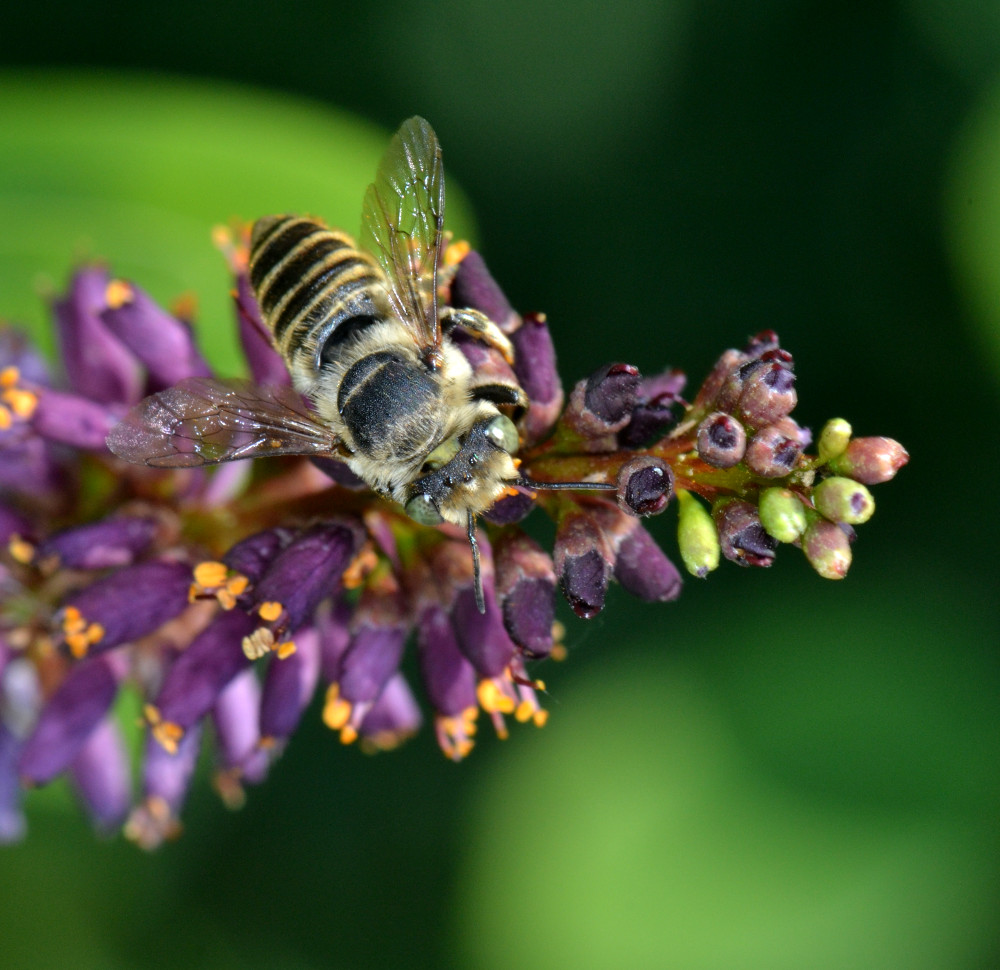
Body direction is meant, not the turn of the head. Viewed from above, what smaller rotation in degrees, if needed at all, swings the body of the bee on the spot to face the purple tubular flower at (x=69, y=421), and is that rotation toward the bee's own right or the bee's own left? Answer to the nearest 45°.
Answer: approximately 135° to the bee's own right

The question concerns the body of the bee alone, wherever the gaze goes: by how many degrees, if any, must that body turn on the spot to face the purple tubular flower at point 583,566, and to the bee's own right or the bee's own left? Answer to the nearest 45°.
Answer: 0° — it already faces it

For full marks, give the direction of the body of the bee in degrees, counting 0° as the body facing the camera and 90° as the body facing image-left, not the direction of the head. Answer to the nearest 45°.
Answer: approximately 315°

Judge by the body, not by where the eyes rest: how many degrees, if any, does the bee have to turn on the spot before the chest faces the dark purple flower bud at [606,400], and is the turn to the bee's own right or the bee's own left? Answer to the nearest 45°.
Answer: approximately 45° to the bee's own left

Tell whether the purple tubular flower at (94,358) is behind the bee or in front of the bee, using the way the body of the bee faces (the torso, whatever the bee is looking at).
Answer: behind

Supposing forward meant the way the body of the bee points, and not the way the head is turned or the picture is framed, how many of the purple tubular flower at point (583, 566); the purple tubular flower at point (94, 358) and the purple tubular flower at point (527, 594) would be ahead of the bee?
2
